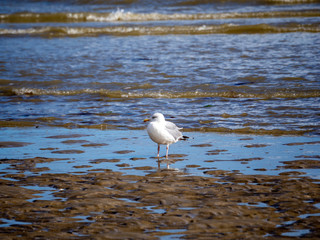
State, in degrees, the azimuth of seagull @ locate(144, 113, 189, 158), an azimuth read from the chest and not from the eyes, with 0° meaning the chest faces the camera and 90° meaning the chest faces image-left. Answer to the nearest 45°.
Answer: approximately 45°
